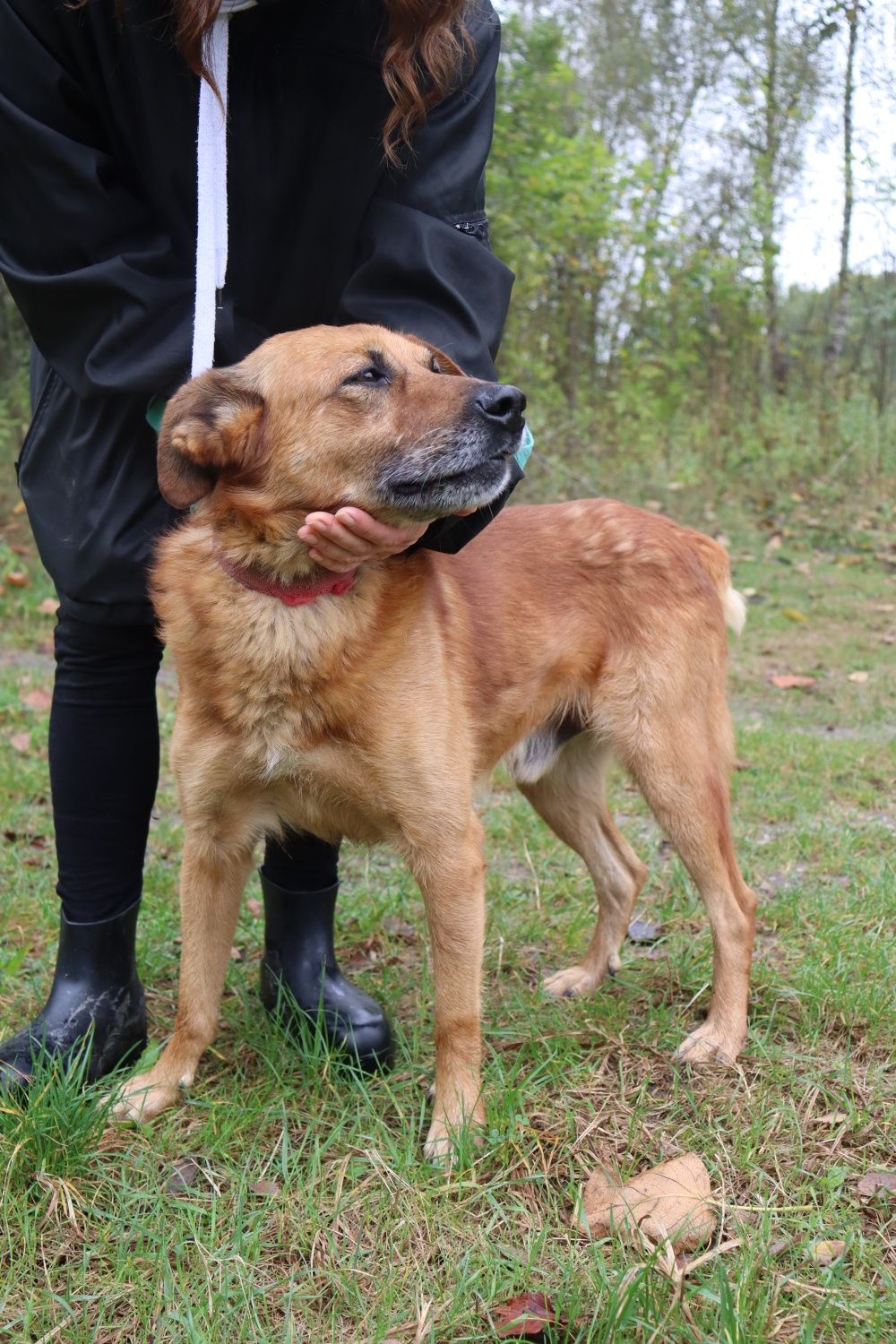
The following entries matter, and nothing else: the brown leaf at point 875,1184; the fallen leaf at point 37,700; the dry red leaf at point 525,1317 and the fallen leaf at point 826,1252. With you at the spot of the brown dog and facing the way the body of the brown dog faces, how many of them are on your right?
1

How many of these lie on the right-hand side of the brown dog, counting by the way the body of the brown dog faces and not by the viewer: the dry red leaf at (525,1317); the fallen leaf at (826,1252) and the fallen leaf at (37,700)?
1

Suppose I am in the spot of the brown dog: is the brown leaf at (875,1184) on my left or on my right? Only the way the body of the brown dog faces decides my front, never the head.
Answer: on my left

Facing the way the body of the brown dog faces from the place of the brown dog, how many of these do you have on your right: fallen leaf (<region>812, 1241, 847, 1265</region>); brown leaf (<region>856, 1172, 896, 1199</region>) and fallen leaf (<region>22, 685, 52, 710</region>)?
1

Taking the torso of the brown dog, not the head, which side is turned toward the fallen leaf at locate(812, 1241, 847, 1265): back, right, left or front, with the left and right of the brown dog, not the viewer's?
left

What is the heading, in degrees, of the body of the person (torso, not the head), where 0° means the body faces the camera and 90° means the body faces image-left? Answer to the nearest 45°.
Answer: approximately 0°

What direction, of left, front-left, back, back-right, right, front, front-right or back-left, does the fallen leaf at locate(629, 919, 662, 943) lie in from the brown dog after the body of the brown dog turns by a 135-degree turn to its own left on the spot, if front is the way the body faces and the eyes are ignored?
front-left

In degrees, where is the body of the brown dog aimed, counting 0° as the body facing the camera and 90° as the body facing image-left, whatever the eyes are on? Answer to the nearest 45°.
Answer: approximately 45°

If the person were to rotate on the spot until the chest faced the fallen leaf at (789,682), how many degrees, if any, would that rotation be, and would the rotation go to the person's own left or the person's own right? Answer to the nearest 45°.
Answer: approximately 135° to the person's own left
